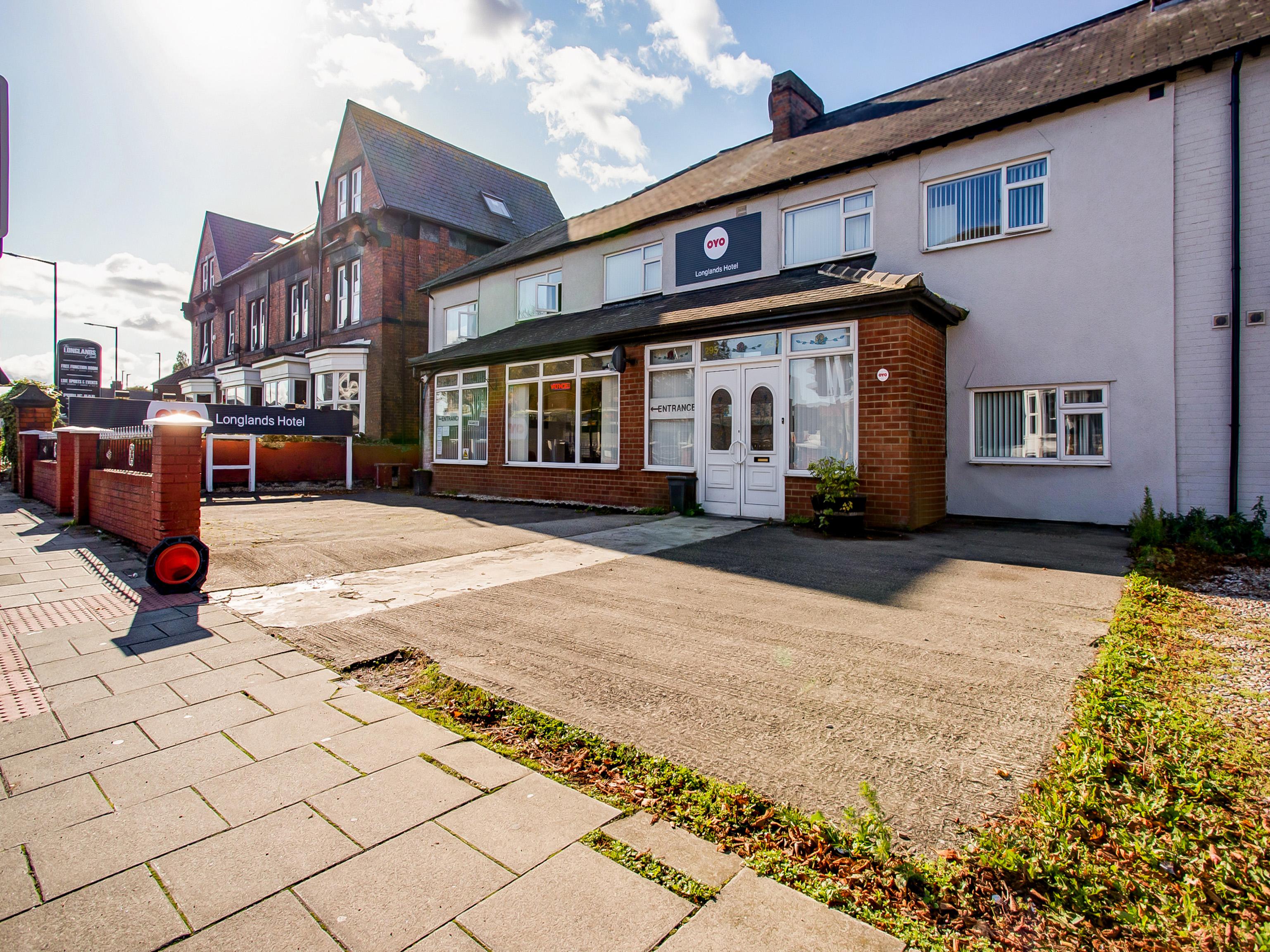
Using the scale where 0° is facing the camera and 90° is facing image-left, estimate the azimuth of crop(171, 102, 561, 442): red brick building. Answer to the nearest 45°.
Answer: approximately 45°

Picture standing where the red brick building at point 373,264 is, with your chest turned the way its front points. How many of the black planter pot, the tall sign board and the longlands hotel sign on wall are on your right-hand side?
1

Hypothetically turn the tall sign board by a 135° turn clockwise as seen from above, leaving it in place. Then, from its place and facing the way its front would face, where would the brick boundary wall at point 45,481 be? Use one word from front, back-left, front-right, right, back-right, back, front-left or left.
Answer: back-left

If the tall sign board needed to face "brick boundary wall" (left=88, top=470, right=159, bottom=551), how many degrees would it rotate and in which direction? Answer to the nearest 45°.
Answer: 0° — it already faces it

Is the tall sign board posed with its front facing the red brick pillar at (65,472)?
yes

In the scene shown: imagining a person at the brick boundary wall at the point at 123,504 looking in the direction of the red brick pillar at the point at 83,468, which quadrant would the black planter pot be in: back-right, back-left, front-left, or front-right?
back-right

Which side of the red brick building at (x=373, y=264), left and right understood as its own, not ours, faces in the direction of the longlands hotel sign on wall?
left

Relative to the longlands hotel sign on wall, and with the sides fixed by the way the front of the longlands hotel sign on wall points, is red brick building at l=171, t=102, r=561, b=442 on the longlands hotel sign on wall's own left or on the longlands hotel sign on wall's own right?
on the longlands hotel sign on wall's own right

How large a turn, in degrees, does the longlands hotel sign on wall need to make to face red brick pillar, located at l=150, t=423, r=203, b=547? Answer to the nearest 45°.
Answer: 0° — it already faces it

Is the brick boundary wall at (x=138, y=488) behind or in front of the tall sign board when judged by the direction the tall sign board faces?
in front

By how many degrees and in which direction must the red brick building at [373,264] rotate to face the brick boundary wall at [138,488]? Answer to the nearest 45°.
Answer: approximately 45° to its left

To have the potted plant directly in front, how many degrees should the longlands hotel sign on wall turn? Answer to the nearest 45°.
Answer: approximately 45° to its left

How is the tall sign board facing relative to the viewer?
toward the camera

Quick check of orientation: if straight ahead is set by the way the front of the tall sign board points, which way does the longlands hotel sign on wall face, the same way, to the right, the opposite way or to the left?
to the right

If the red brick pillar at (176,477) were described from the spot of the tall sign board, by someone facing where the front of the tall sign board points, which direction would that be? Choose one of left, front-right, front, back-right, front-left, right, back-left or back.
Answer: front

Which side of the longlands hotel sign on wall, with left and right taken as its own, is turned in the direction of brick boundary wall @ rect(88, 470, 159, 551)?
front
